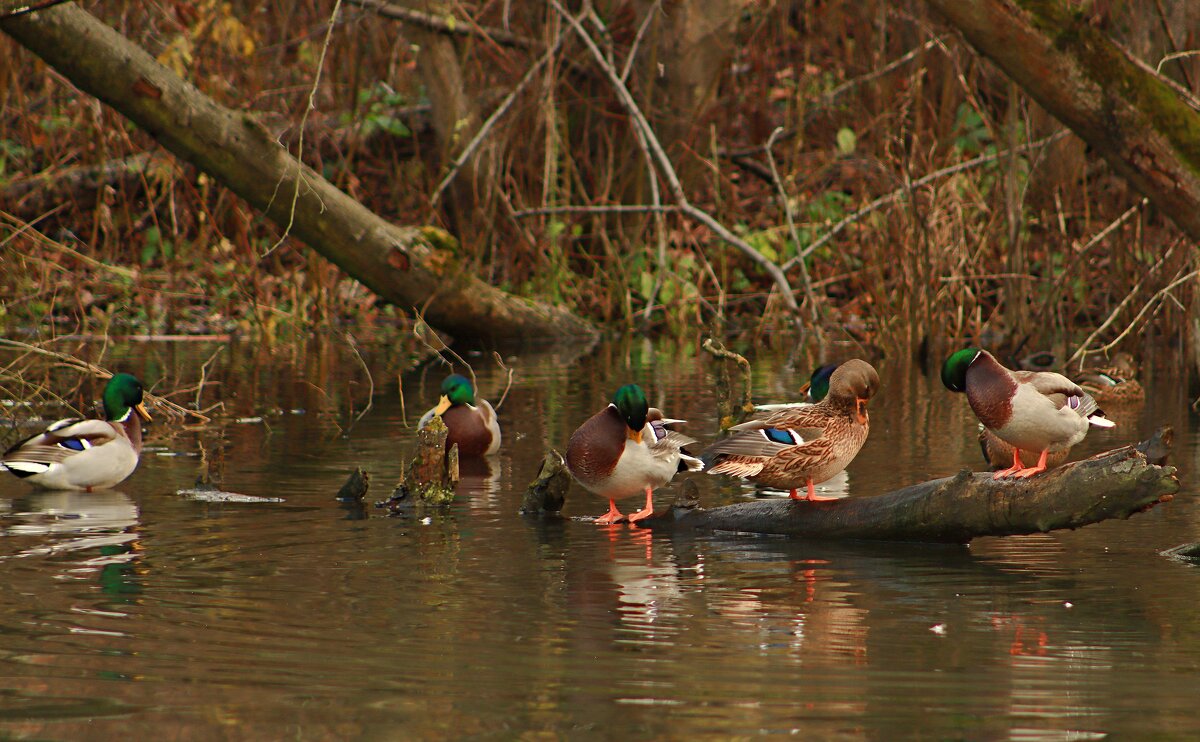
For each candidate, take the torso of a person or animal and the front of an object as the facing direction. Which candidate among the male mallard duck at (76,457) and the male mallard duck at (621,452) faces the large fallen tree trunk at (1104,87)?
the male mallard duck at (76,457)

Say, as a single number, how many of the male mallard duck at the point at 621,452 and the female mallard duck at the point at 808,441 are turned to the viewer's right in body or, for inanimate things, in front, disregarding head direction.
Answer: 1

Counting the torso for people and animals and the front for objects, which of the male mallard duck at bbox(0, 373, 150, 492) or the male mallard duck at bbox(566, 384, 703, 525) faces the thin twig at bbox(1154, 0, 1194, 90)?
the male mallard duck at bbox(0, 373, 150, 492)

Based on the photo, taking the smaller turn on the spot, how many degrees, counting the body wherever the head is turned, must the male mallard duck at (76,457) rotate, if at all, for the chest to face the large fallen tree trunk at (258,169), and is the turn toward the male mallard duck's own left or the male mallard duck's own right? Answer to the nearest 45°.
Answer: approximately 90° to the male mallard duck's own left

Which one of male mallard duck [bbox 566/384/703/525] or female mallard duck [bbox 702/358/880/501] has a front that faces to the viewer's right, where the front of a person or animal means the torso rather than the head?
the female mallard duck

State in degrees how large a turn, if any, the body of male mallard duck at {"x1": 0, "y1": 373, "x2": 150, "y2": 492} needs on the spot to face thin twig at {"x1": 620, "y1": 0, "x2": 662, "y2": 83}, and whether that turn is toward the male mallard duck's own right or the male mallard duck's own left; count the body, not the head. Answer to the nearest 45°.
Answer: approximately 45° to the male mallard duck's own left

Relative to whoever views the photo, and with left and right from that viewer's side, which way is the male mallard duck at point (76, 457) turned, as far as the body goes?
facing to the right of the viewer

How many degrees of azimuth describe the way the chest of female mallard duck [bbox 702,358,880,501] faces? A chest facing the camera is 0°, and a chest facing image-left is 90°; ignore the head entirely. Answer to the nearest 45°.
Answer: approximately 270°
